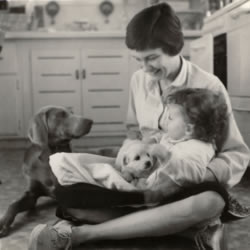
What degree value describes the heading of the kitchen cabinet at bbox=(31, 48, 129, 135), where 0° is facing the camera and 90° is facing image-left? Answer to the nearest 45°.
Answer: approximately 0°

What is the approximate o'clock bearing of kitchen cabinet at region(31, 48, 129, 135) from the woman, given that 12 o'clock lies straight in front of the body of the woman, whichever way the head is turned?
The kitchen cabinet is roughly at 4 o'clock from the woman.

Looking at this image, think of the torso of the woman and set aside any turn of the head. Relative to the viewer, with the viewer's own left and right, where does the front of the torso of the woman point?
facing the viewer and to the left of the viewer

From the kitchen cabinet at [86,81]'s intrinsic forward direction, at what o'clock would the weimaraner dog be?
The weimaraner dog is roughly at 12 o'clock from the kitchen cabinet.

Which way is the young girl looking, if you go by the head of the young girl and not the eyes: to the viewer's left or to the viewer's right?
to the viewer's left

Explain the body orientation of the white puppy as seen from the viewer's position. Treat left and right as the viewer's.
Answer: facing the viewer and to the right of the viewer

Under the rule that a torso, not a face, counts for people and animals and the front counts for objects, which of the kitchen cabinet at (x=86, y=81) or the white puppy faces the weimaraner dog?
the kitchen cabinet

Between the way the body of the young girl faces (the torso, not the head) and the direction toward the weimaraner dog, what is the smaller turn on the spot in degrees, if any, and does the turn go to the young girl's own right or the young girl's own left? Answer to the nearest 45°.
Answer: approximately 45° to the young girl's own right

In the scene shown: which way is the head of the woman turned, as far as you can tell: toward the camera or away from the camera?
toward the camera

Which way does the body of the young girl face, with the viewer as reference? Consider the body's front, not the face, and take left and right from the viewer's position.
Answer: facing to the left of the viewer
